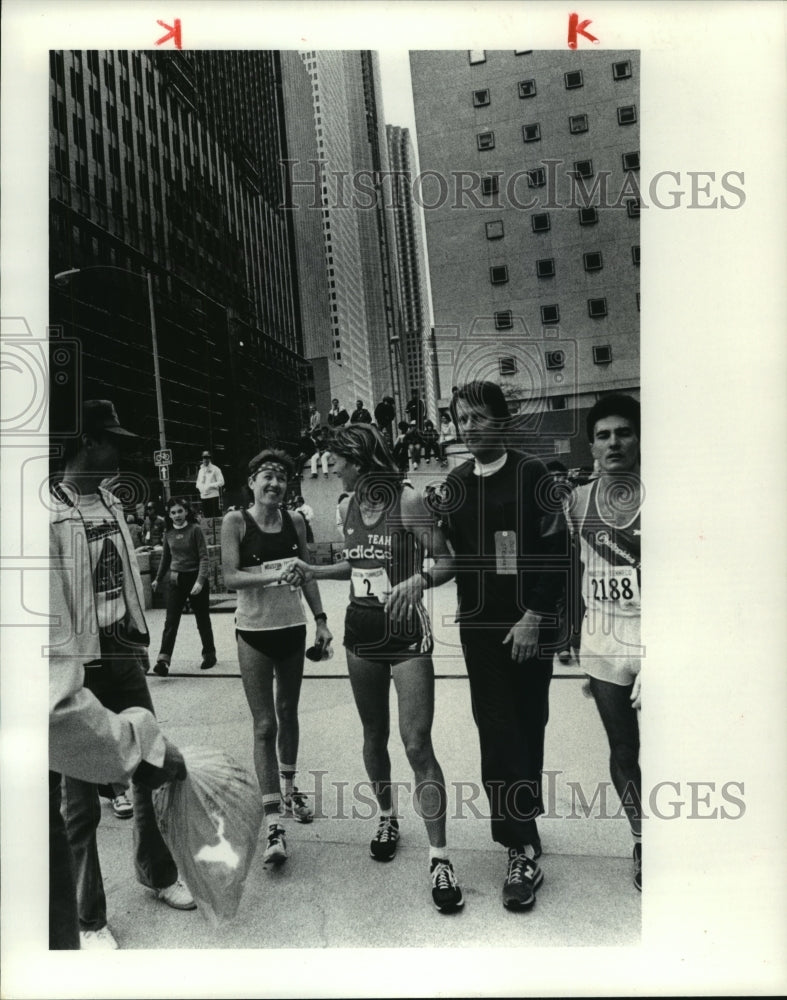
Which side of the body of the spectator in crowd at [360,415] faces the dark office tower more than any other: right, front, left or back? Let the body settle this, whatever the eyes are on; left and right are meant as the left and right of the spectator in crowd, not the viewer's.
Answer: right

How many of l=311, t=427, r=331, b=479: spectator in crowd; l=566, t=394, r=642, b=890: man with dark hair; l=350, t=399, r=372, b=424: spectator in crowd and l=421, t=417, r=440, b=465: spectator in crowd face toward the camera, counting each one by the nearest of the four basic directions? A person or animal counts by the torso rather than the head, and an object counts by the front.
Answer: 4

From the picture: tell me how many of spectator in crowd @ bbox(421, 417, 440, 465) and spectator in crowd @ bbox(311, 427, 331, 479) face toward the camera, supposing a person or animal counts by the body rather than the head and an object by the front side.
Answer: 2

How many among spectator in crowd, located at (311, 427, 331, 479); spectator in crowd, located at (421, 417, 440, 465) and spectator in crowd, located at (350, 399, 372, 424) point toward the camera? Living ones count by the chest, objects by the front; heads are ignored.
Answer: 3

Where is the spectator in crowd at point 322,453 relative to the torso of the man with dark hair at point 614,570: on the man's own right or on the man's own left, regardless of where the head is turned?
on the man's own right

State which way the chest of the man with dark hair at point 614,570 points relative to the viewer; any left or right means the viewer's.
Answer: facing the viewer

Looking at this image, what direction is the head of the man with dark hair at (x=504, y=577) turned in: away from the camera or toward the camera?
toward the camera

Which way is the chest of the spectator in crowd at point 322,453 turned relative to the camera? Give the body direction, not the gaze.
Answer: toward the camera

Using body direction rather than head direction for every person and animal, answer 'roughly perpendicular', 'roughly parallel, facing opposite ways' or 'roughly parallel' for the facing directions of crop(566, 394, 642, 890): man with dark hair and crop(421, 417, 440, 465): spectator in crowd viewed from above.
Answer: roughly parallel

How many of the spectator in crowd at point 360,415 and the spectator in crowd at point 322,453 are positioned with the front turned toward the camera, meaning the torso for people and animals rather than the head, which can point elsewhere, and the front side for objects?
2

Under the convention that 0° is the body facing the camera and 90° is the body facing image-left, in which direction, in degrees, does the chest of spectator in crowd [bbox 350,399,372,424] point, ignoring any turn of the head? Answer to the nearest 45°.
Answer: approximately 0°
